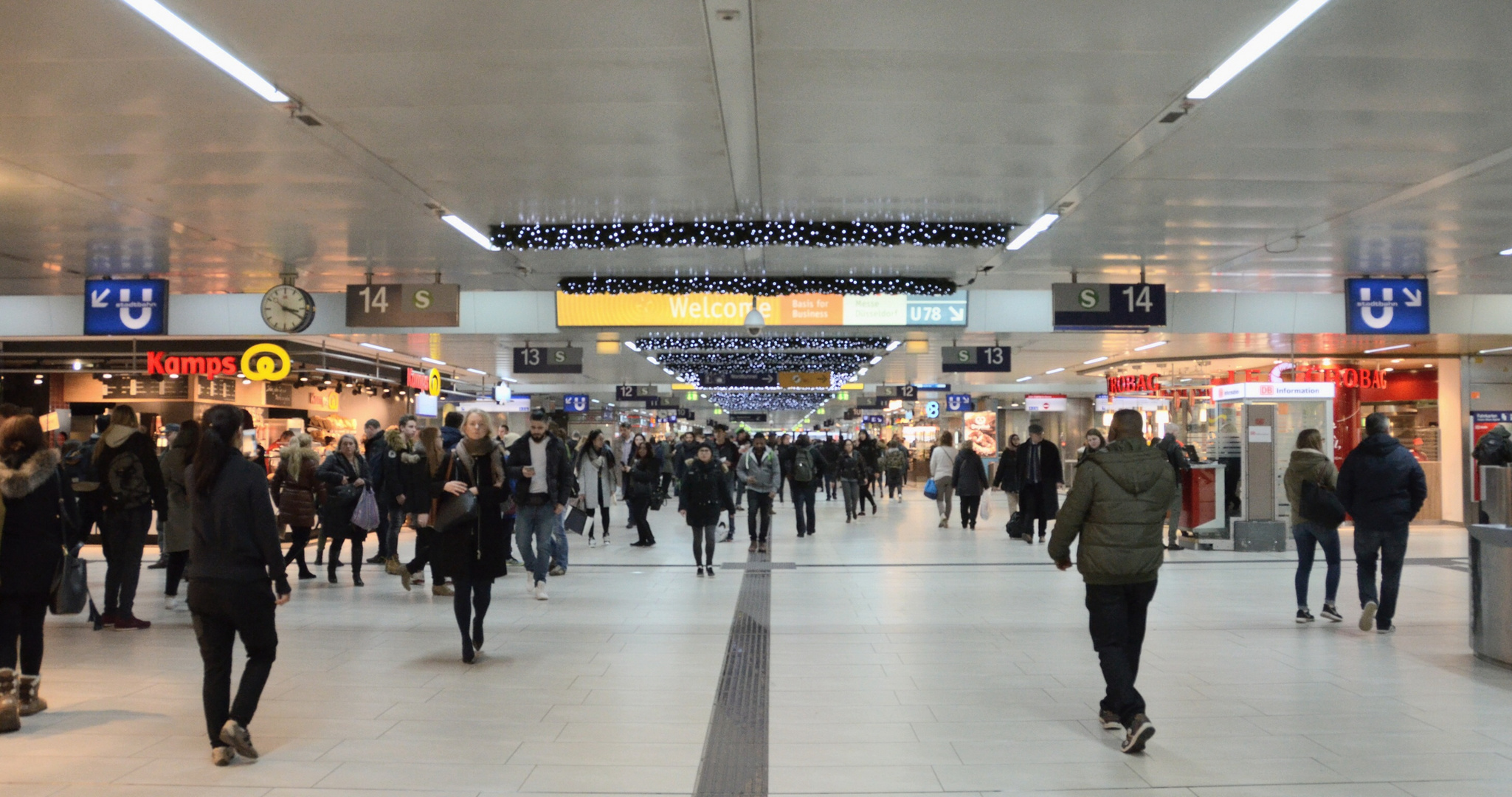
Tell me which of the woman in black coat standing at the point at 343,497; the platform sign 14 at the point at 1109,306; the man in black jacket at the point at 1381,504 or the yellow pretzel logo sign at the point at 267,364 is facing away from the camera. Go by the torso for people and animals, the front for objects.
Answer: the man in black jacket

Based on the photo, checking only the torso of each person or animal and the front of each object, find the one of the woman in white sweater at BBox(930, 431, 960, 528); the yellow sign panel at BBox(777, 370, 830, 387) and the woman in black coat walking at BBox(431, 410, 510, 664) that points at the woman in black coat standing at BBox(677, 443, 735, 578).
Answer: the yellow sign panel

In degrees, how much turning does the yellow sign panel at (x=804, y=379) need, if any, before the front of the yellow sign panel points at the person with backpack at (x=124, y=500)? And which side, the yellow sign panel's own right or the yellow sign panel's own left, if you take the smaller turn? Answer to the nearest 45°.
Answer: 0° — it already faces them

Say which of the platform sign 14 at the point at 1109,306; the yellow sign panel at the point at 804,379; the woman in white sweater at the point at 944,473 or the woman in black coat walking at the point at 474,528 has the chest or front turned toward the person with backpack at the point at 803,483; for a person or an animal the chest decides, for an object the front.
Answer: the yellow sign panel

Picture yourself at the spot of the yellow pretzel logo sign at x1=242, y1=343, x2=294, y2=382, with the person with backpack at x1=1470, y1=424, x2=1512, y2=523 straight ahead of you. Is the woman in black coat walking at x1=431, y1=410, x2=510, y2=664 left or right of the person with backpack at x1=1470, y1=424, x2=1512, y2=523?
right

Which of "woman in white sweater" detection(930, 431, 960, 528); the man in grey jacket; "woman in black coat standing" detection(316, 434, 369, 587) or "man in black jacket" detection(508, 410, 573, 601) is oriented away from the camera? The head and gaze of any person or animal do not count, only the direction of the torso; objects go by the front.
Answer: the woman in white sweater

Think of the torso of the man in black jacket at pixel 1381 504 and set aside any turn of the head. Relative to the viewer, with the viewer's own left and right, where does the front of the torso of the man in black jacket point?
facing away from the viewer

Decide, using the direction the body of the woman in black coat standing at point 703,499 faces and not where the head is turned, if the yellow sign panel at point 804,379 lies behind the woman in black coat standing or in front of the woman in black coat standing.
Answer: behind

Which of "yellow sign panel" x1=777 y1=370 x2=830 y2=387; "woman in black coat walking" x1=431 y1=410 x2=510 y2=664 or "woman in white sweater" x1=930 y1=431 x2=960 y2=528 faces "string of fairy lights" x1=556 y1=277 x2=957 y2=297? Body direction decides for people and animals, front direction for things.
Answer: the yellow sign panel

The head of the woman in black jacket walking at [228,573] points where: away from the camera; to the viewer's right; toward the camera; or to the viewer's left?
away from the camera

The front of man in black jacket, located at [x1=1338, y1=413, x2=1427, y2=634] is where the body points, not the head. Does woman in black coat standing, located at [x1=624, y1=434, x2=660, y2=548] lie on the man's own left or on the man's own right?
on the man's own left
